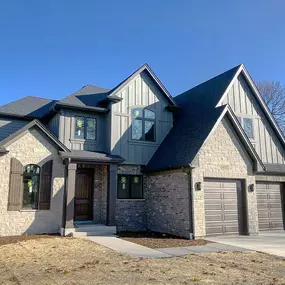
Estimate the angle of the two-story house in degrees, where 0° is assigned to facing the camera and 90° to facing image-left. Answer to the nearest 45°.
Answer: approximately 0°

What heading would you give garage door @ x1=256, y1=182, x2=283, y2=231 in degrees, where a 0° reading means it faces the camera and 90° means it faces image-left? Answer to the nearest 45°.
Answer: approximately 0°
